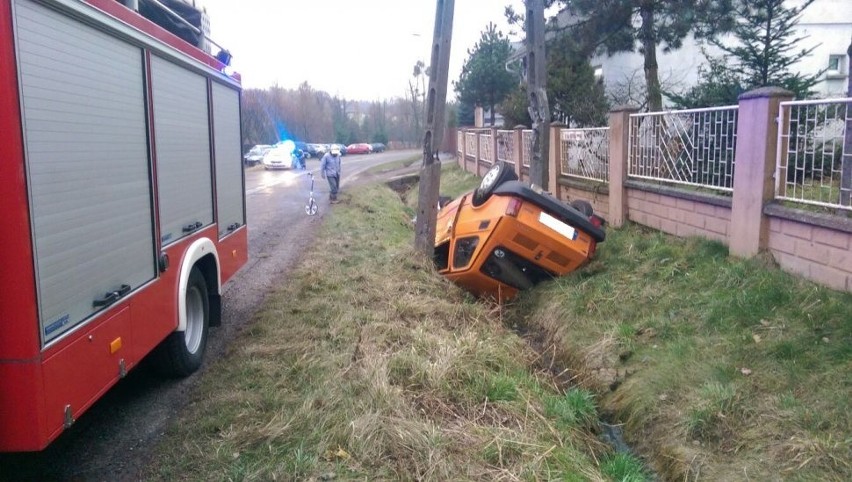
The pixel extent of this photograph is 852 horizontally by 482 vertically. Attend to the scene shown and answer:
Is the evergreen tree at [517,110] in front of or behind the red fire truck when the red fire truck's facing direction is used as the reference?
behind

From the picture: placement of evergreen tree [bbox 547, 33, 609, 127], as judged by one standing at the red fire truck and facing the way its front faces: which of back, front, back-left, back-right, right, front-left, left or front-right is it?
back

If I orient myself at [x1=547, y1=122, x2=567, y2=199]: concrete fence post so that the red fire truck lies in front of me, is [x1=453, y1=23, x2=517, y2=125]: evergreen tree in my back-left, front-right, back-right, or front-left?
back-right

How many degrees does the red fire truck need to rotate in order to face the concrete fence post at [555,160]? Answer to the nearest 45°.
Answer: approximately 180°

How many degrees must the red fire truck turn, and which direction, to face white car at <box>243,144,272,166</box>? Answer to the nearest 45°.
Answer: approximately 135° to its right

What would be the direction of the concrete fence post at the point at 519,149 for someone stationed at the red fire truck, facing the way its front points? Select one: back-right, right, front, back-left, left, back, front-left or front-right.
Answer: back

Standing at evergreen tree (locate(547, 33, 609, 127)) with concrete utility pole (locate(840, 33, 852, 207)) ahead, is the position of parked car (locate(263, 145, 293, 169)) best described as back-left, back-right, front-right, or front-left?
back-right

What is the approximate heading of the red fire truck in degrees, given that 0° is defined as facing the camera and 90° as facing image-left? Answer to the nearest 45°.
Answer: approximately 45°

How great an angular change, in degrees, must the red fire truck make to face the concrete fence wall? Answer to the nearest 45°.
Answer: approximately 135° to its left

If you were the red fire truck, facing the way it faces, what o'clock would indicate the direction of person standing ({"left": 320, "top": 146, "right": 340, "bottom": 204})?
The person standing is roughly at 5 o'clock from the red fire truck.

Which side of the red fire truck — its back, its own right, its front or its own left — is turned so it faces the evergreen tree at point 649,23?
back

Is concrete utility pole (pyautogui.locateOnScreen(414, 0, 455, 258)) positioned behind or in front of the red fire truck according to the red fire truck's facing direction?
behind

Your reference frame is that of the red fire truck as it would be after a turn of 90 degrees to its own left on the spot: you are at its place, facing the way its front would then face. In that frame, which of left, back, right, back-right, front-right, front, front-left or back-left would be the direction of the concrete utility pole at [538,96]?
left
